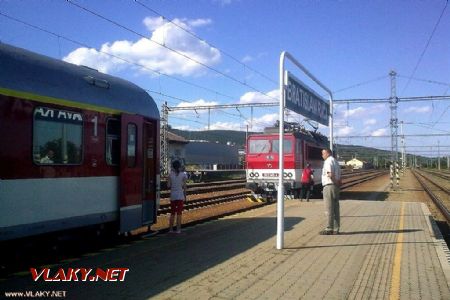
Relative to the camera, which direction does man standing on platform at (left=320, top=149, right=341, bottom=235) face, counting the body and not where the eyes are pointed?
to the viewer's left

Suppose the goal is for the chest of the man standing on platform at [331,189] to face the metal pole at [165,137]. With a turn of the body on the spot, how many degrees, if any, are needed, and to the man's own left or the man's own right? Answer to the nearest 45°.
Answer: approximately 45° to the man's own right

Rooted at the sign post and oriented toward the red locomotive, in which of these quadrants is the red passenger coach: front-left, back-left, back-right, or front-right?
back-left
